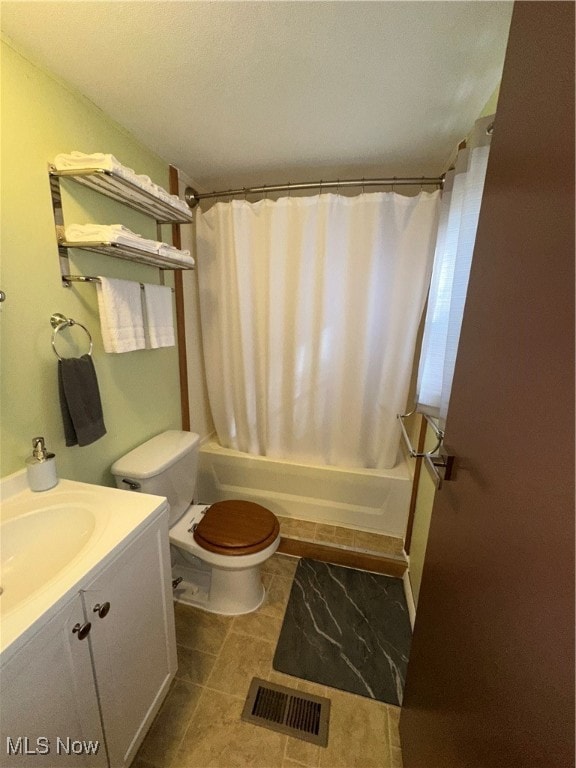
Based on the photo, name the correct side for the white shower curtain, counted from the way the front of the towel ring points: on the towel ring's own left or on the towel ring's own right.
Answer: on the towel ring's own left

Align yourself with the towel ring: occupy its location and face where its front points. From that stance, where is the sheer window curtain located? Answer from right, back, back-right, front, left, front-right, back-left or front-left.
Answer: front

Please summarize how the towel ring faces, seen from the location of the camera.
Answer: facing the viewer and to the right of the viewer

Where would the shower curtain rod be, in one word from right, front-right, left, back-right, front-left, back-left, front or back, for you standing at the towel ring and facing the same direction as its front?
front-left
